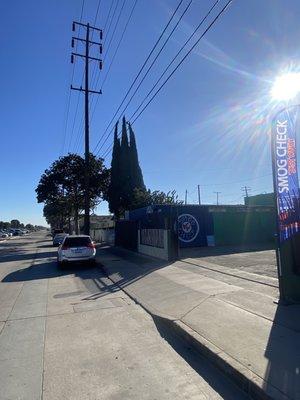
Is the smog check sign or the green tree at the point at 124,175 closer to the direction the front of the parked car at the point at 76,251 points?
the green tree

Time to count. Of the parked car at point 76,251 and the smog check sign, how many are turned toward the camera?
1

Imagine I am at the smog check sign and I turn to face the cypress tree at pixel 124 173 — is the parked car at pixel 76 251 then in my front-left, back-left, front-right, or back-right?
front-left

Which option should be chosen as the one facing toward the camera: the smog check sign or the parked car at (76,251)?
the smog check sign

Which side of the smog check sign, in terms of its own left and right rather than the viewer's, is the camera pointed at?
front

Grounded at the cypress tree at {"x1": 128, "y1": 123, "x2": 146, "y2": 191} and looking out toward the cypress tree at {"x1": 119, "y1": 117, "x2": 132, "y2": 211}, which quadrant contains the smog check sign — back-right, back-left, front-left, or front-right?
front-left

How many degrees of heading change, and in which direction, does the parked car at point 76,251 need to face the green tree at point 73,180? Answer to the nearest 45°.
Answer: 0° — it already faces it

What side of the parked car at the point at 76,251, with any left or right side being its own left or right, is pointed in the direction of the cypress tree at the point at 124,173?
front

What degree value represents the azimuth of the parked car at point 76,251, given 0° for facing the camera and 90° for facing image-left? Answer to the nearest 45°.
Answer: approximately 180°

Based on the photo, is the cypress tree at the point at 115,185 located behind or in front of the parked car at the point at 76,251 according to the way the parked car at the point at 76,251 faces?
in front
